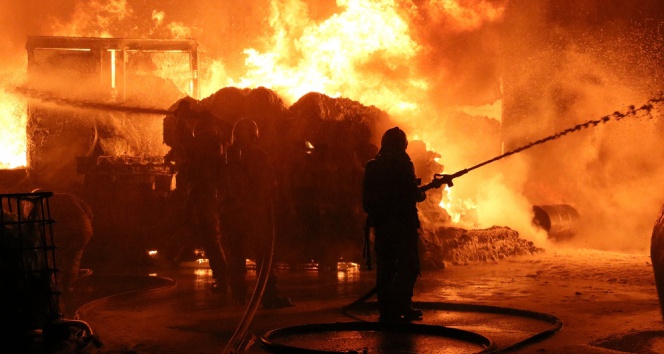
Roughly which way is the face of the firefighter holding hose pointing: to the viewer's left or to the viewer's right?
to the viewer's right

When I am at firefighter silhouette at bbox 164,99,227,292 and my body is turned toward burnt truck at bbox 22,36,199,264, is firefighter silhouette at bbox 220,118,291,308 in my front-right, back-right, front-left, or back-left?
back-right

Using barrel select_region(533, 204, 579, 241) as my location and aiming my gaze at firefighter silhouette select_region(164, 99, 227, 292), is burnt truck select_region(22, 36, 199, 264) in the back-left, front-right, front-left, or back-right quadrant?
front-right

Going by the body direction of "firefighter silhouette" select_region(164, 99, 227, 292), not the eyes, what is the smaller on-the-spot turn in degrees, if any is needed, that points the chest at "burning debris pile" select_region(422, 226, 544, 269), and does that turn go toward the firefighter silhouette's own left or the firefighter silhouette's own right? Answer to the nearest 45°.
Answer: approximately 135° to the firefighter silhouette's own right

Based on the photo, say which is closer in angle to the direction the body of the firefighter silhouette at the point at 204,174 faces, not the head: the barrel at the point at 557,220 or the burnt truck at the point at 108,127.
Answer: the burnt truck
